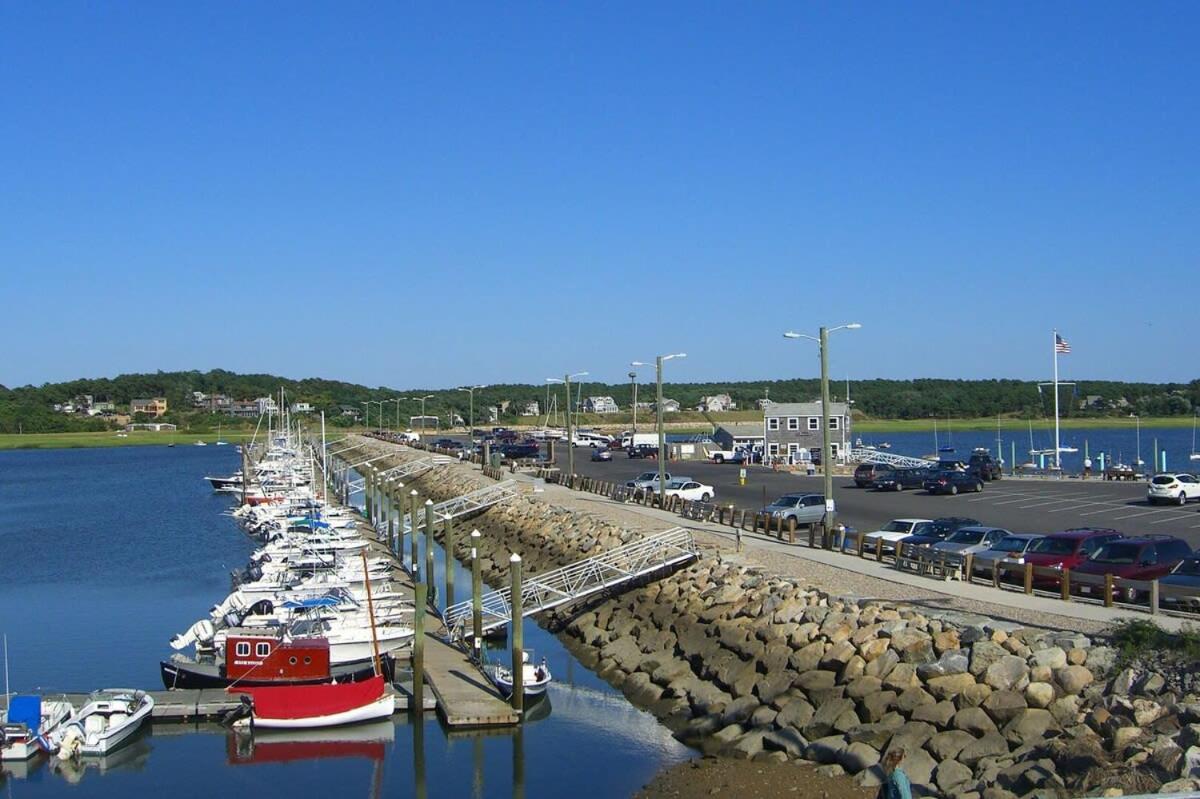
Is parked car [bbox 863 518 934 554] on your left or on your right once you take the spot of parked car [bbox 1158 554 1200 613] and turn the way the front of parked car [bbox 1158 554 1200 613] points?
on your right

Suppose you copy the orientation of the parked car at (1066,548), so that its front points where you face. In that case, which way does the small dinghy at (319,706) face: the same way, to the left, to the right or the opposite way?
the opposite way

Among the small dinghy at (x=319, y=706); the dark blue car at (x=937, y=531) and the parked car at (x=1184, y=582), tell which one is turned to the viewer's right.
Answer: the small dinghy

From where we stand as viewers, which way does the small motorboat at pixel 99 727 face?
facing away from the viewer and to the right of the viewer

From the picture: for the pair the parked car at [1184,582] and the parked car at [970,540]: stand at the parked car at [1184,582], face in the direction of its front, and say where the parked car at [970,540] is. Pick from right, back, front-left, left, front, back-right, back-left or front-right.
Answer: right

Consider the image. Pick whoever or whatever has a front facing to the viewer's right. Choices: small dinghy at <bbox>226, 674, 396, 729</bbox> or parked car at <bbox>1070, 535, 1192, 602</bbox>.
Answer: the small dinghy

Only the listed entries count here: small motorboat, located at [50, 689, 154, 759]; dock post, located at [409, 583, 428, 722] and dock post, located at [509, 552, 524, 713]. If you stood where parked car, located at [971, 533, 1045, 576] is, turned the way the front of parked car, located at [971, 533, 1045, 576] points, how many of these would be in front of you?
3

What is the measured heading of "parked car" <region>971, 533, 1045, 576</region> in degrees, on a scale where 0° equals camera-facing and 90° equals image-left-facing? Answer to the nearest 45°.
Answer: approximately 45°

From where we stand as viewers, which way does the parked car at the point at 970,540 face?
facing the viewer and to the left of the viewer

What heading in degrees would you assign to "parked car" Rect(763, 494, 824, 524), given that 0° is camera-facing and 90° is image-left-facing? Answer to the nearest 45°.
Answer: approximately 45°

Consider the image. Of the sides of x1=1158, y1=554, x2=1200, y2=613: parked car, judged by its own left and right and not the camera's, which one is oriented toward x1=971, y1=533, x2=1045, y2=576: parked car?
right

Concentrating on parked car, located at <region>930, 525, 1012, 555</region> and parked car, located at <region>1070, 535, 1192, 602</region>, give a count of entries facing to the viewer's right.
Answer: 0

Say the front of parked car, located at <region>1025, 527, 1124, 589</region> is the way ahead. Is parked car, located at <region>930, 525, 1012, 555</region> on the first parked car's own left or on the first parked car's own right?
on the first parked car's own right

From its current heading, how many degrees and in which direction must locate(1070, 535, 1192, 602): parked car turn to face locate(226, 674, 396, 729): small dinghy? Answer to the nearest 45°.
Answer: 0° — it already faces it
